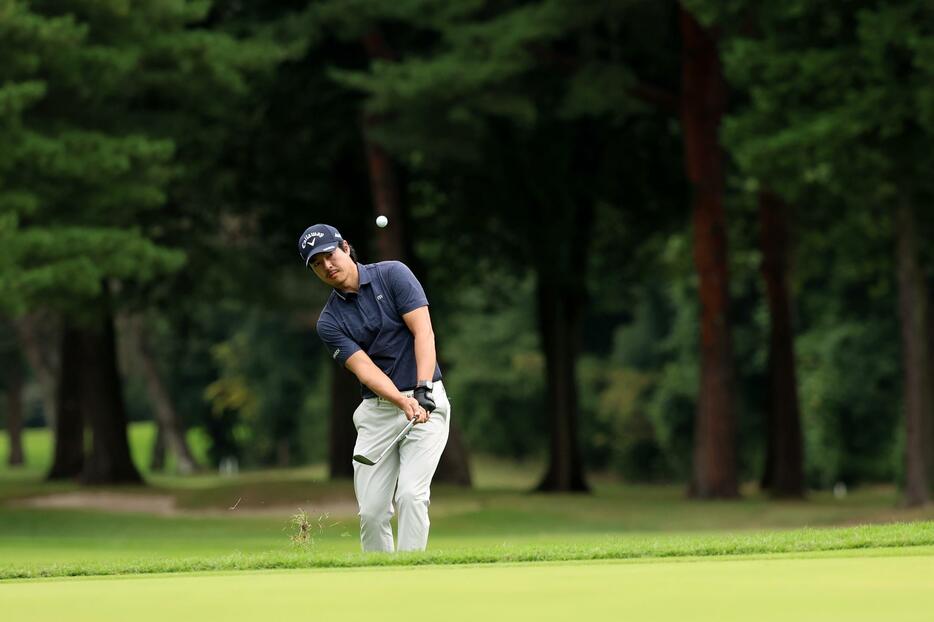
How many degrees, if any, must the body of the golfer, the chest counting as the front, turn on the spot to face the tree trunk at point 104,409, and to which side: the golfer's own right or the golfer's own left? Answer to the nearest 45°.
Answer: approximately 180°

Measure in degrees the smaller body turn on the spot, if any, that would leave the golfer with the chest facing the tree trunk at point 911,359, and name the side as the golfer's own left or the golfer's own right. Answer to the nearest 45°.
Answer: approximately 135° to the golfer's own left

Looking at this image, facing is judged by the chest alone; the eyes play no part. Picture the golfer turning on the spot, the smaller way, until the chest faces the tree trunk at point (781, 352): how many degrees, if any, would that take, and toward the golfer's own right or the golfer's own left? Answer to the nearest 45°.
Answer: approximately 180°

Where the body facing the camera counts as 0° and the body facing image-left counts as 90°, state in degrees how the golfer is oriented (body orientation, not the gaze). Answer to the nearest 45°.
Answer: approximately 0°

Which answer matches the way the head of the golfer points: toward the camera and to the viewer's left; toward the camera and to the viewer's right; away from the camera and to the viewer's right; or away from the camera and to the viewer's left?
toward the camera and to the viewer's left

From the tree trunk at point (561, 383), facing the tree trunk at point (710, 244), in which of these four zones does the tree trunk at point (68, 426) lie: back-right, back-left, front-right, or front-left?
back-right

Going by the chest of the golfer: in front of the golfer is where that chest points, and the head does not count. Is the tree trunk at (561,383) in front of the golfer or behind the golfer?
behind

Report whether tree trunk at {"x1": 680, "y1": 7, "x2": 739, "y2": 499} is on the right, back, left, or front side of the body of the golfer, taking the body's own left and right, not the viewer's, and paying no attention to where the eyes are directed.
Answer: back
